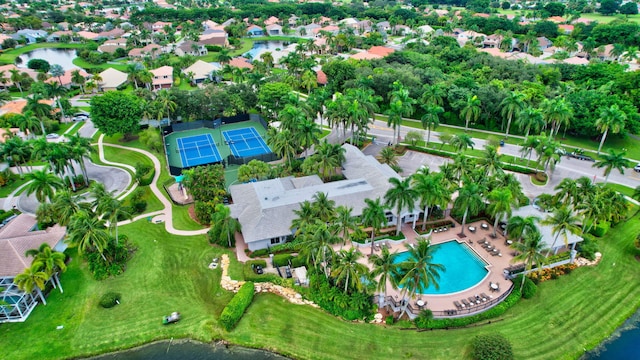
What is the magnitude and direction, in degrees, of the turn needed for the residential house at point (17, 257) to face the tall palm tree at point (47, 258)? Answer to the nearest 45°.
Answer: approximately 135° to its right

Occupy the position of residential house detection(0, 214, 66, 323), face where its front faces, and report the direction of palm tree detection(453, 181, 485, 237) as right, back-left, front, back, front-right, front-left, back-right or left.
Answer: back-right

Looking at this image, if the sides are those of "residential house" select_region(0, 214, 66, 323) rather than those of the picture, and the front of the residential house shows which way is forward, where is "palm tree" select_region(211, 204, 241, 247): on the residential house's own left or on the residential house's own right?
on the residential house's own right

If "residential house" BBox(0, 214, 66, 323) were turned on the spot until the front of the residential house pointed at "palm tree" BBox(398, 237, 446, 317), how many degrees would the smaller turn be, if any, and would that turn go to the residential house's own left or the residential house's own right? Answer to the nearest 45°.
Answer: approximately 135° to the residential house's own right

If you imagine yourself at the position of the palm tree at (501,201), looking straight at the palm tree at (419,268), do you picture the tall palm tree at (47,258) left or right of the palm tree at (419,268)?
right

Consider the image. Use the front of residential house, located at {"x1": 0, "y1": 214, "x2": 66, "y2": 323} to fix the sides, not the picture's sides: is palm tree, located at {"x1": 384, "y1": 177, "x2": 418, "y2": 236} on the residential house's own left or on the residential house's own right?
on the residential house's own right

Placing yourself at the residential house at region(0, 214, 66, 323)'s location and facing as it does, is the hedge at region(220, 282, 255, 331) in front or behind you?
behind

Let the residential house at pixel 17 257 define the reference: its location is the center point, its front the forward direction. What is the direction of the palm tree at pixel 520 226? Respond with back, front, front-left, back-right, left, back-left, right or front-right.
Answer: back-right

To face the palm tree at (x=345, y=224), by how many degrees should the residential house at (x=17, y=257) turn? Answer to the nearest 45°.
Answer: approximately 135° to its right

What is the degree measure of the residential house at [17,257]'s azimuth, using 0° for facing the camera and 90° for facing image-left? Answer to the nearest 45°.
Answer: approximately 180°

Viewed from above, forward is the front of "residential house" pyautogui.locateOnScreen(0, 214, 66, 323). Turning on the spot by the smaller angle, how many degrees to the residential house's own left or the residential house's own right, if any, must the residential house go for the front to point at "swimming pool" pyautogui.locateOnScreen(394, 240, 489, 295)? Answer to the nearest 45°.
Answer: approximately 135° to the residential house's own right

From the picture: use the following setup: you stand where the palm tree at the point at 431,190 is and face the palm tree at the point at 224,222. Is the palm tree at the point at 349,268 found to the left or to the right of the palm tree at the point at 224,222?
left
